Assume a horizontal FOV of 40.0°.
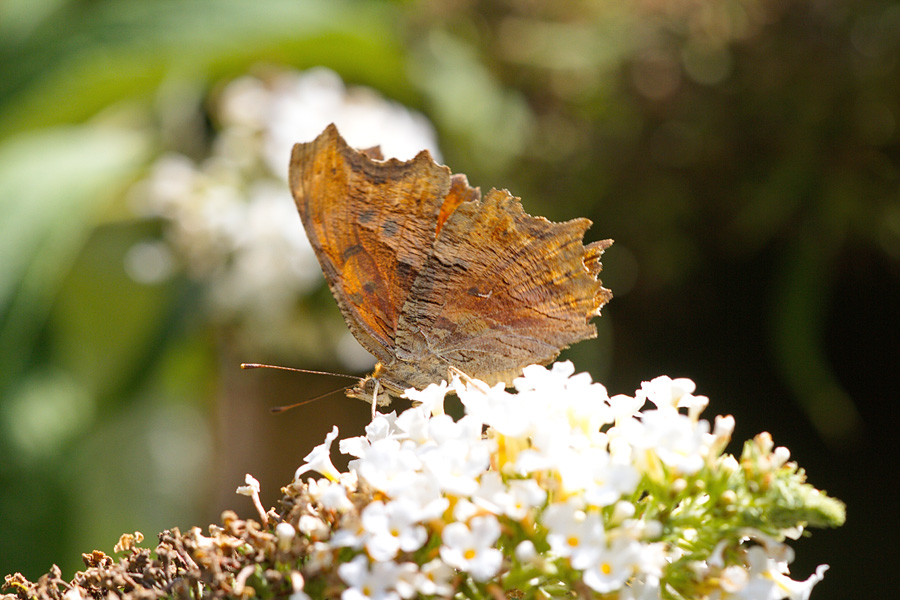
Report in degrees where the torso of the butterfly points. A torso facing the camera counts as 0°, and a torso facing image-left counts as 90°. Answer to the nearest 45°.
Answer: approximately 90°
